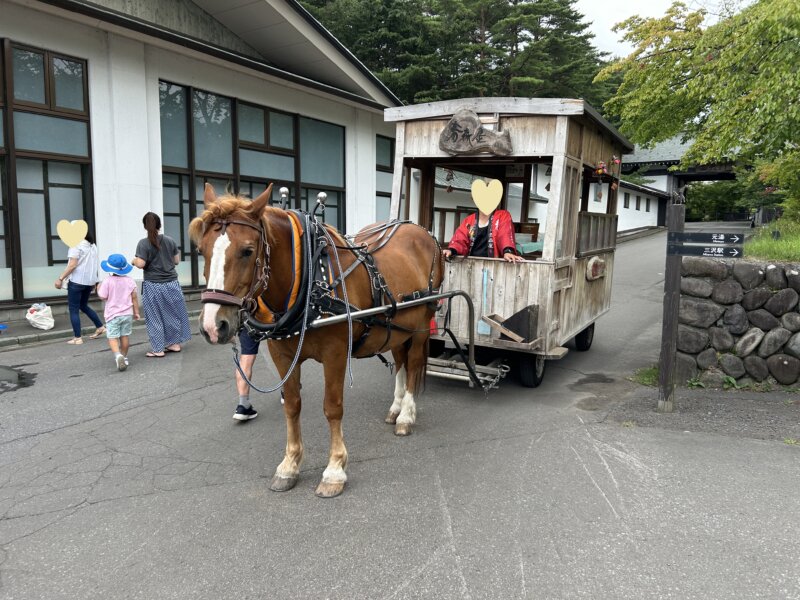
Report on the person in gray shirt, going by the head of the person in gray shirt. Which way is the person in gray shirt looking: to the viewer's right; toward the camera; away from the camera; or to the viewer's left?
away from the camera

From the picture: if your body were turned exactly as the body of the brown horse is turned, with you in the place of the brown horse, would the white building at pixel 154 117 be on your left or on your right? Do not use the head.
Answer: on your right

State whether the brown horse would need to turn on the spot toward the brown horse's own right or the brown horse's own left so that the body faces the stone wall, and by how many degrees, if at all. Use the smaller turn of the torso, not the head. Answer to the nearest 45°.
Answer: approximately 135° to the brown horse's own left

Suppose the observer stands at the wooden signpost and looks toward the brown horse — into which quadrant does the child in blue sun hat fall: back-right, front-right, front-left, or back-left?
front-right

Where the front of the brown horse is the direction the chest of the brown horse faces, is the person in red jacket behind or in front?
behind

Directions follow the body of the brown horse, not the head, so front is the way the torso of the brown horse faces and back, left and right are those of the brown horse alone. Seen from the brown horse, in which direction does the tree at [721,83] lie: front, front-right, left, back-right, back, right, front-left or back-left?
back

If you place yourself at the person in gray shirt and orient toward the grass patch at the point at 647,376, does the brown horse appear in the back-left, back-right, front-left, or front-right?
front-right

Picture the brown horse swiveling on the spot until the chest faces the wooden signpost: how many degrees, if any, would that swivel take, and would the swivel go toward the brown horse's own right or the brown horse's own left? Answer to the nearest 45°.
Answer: approximately 135° to the brown horse's own left

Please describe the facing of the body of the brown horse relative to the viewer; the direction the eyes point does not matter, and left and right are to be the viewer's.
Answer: facing the viewer and to the left of the viewer

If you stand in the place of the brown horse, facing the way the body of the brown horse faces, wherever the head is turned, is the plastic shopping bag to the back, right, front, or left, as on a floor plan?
right

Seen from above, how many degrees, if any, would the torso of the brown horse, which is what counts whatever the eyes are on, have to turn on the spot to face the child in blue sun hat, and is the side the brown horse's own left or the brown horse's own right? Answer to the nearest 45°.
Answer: approximately 90° to the brown horse's own right
